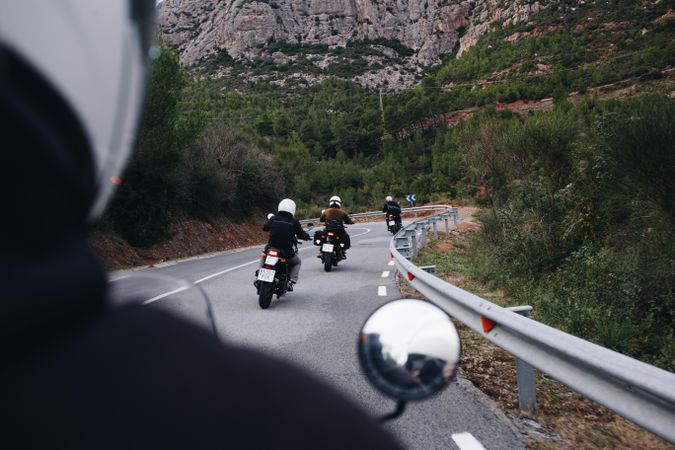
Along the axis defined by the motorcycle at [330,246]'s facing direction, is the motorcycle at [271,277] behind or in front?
behind

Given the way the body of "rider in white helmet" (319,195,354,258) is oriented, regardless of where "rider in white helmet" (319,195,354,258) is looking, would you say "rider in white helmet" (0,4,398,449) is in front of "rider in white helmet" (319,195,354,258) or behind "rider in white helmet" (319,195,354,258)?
behind

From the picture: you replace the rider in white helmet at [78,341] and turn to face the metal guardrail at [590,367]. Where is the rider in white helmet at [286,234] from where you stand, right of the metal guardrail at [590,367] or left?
left

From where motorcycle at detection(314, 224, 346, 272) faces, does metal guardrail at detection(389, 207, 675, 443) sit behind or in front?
behind

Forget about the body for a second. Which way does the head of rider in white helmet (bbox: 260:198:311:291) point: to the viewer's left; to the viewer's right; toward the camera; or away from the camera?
away from the camera

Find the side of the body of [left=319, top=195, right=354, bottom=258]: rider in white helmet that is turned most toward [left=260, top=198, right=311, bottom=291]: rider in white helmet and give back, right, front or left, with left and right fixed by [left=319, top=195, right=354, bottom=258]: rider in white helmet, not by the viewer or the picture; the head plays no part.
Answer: back

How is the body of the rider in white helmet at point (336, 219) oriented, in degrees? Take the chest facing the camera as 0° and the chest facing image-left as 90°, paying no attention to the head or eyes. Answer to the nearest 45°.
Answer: approximately 180°

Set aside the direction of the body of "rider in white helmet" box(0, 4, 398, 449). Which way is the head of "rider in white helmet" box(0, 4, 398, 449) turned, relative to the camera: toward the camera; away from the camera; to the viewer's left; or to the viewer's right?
away from the camera

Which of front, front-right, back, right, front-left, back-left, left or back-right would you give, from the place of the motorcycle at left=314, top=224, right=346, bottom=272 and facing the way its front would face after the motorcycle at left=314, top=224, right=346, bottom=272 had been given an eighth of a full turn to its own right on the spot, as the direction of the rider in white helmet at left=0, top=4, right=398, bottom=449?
back-right

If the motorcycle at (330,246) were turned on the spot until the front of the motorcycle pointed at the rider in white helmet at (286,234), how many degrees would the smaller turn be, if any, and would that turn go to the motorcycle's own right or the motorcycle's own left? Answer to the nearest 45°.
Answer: approximately 180°

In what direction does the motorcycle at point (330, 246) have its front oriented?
away from the camera
